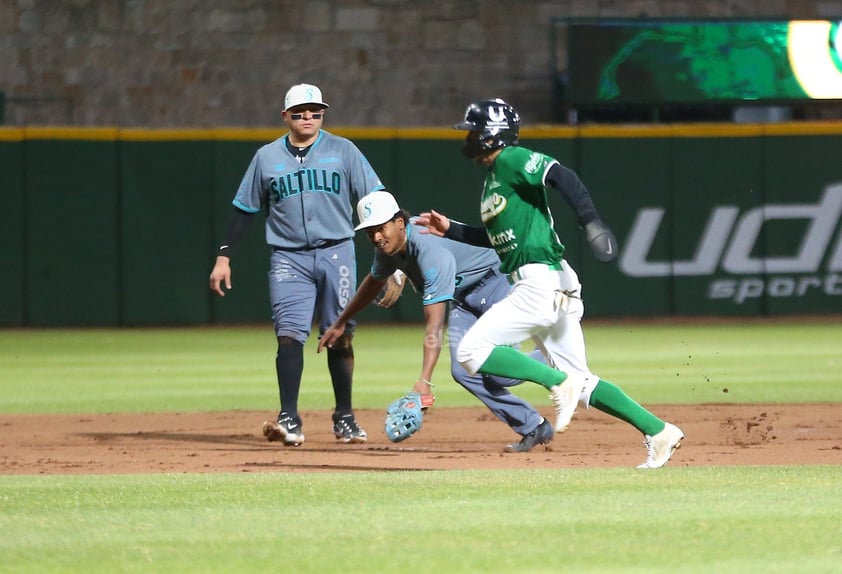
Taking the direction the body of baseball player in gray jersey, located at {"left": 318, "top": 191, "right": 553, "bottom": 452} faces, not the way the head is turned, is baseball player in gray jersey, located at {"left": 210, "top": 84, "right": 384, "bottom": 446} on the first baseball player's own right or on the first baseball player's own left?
on the first baseball player's own right

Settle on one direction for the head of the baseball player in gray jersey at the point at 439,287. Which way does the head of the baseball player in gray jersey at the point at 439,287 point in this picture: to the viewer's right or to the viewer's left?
to the viewer's left
